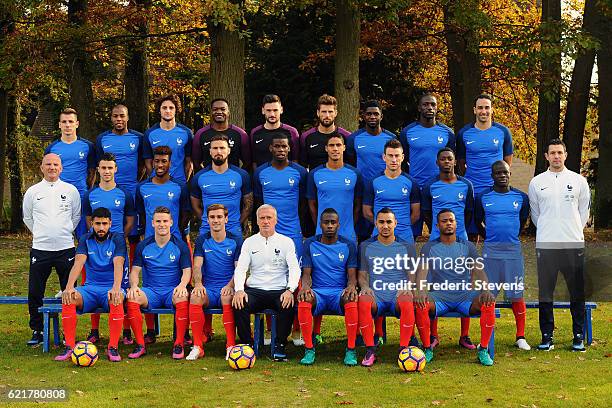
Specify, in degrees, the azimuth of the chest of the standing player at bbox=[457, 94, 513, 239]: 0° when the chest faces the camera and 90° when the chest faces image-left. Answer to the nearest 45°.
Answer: approximately 0°

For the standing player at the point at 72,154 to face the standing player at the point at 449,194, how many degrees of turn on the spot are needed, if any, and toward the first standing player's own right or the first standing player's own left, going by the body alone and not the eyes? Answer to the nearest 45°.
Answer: approximately 45° to the first standing player's own left

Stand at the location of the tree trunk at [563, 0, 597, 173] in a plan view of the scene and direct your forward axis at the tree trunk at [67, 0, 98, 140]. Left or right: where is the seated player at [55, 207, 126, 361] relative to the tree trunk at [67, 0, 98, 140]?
left

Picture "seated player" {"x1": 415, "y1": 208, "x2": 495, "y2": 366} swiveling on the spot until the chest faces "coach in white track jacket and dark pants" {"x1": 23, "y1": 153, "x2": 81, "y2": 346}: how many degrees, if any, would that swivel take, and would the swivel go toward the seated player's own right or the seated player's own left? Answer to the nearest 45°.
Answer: approximately 90° to the seated player's own right

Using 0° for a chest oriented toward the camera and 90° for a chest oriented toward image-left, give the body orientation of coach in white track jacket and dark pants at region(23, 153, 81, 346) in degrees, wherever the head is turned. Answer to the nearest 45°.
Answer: approximately 0°

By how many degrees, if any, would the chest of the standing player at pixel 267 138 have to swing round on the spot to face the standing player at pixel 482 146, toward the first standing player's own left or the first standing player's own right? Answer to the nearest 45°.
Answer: approximately 90° to the first standing player's own left
